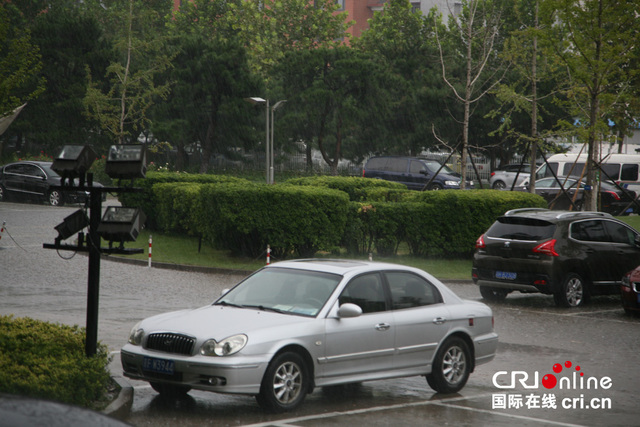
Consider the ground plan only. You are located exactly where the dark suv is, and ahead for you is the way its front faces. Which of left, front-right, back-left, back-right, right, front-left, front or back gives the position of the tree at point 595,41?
front-left

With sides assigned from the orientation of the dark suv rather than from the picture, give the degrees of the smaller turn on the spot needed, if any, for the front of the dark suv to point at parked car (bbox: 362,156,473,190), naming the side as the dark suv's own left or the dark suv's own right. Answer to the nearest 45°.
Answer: approximately 45° to the dark suv's own left

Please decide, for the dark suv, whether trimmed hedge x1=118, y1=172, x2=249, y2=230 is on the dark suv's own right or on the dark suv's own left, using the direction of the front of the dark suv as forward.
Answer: on the dark suv's own left

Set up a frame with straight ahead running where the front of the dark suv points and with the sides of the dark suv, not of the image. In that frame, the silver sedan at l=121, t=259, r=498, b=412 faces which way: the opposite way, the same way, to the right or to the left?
the opposite way

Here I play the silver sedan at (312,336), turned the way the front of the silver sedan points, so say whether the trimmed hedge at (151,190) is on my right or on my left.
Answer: on my right

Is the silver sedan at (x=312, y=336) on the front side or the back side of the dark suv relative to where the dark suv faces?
on the back side

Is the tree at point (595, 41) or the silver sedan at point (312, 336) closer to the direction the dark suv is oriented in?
the tree

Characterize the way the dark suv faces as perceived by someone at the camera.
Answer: facing away from the viewer and to the right of the viewer

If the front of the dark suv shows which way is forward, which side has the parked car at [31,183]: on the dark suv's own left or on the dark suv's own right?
on the dark suv's own left

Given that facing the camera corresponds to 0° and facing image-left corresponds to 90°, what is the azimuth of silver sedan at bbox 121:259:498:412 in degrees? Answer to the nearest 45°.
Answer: approximately 45°

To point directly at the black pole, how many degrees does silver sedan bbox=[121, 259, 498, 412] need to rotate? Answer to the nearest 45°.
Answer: approximately 45° to its right

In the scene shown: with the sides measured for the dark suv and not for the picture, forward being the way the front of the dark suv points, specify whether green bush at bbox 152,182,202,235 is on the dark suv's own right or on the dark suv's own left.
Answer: on the dark suv's own left
